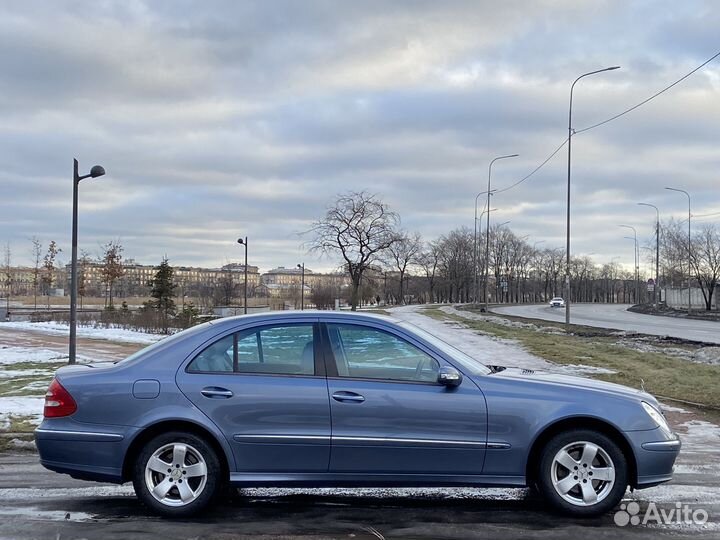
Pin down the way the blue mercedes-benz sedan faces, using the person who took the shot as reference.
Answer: facing to the right of the viewer
